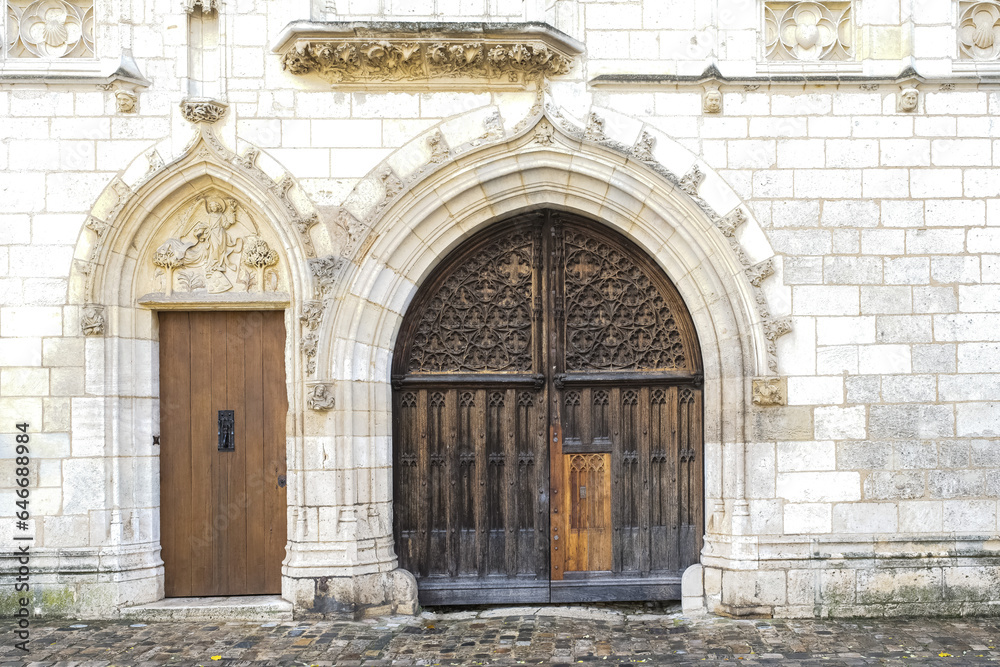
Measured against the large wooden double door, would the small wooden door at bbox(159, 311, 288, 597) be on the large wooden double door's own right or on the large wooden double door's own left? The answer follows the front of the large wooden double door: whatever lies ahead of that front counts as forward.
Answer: on the large wooden double door's own right

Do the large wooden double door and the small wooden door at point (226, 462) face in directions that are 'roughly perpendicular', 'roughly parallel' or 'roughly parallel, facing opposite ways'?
roughly parallel

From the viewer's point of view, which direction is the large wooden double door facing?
toward the camera

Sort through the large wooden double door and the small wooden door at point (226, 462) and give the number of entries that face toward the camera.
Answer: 2

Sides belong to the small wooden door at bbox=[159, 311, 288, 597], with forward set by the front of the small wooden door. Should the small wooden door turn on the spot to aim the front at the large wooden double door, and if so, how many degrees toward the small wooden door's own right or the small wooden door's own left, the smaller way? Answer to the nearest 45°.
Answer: approximately 90° to the small wooden door's own left
